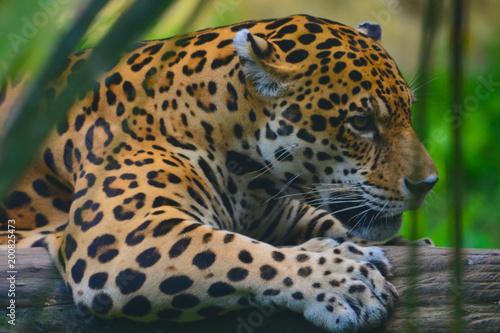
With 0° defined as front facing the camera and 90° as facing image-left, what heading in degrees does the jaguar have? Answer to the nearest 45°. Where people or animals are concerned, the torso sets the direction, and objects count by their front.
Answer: approximately 270°
